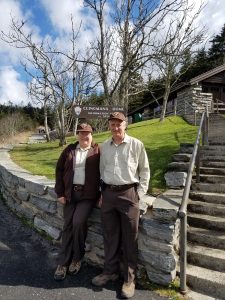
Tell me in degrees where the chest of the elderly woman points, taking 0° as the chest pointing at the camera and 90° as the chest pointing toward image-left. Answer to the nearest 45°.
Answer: approximately 0°

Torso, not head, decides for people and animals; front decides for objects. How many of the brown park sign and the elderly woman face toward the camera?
2

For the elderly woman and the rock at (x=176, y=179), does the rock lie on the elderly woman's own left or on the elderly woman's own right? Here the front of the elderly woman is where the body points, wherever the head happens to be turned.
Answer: on the elderly woman's own left

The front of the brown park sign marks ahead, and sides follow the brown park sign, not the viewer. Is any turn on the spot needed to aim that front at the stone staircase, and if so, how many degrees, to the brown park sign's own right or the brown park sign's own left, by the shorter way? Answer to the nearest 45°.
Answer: approximately 45° to the brown park sign's own left

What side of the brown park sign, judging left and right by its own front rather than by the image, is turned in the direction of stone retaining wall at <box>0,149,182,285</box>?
front

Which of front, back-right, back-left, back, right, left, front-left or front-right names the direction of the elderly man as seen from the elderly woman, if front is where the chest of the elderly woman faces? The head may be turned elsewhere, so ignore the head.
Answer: front-left

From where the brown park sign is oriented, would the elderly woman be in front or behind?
in front

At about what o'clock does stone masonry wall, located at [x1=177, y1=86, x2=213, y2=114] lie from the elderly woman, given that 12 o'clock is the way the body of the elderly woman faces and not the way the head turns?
The stone masonry wall is roughly at 7 o'clock from the elderly woman.

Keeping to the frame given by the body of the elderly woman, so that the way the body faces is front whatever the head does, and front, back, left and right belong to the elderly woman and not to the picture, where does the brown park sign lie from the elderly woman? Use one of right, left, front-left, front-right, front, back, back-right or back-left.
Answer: back

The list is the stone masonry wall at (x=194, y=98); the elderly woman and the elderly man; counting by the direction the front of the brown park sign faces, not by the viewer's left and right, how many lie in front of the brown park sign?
2

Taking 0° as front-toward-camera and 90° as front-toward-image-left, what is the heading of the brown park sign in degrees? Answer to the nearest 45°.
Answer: approximately 0°
